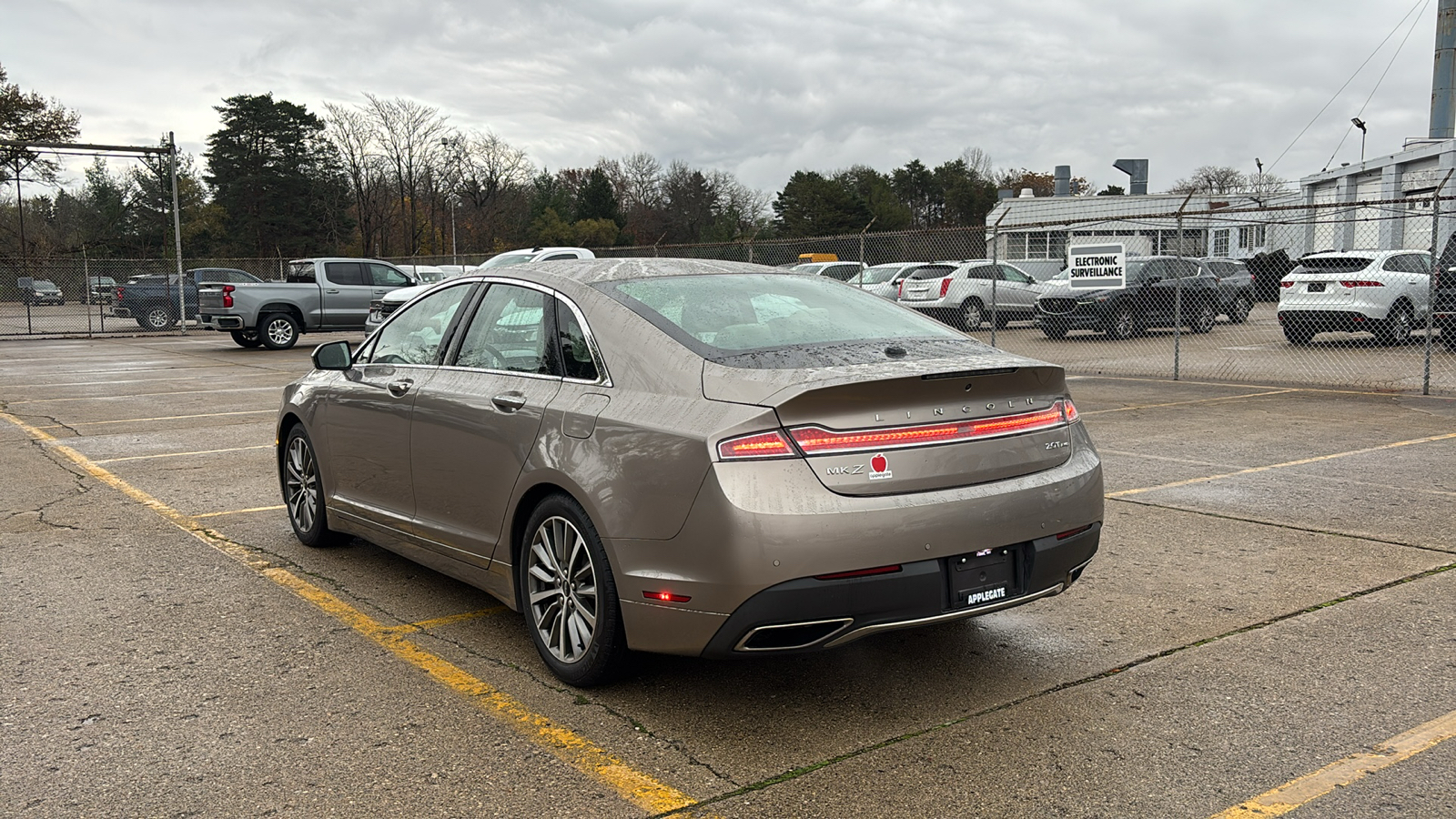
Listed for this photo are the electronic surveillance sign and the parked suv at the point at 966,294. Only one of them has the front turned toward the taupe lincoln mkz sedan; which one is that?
the electronic surveillance sign

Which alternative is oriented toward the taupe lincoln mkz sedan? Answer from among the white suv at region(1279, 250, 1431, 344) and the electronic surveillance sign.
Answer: the electronic surveillance sign

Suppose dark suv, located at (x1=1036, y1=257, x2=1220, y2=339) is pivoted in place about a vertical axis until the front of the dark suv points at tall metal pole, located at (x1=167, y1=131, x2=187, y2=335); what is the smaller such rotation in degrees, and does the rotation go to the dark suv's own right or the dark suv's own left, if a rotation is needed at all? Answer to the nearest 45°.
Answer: approximately 45° to the dark suv's own right

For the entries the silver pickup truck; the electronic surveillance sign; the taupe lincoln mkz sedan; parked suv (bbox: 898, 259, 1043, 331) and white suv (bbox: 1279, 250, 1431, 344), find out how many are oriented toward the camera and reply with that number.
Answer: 1

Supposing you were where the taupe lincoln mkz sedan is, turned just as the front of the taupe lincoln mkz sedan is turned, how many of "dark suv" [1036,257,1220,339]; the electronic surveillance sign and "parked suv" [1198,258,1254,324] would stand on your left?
0

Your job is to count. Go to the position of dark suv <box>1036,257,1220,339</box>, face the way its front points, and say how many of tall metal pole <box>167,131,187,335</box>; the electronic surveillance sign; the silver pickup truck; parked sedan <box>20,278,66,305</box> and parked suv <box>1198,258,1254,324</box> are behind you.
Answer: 1

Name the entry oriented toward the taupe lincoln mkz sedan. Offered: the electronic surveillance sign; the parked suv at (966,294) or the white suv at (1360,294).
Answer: the electronic surveillance sign

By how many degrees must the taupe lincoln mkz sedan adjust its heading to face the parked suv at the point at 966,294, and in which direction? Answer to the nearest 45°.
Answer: approximately 45° to its right

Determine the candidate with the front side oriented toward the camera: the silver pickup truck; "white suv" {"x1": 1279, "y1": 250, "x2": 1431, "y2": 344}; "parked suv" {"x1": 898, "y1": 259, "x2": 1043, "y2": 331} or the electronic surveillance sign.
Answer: the electronic surveillance sign

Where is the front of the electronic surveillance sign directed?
toward the camera

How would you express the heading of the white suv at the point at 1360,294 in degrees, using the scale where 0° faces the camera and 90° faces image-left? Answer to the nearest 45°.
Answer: approximately 225°

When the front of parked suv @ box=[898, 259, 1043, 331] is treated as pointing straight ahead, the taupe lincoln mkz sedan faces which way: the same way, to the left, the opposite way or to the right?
to the left

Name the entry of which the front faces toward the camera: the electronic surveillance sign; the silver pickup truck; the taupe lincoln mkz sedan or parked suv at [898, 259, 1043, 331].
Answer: the electronic surveillance sign

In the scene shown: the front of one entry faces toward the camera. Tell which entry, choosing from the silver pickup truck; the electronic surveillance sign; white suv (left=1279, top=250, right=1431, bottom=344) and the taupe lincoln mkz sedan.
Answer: the electronic surveillance sign

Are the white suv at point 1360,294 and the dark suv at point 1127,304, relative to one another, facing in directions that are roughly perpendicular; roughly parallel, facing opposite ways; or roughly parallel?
roughly parallel, facing opposite ways

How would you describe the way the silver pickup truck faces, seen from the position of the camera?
facing away from the viewer and to the right of the viewer

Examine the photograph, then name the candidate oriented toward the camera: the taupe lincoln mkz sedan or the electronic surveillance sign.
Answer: the electronic surveillance sign

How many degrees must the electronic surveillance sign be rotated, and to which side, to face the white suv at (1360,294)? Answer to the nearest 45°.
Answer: approximately 135° to its left

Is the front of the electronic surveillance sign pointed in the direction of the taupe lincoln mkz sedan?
yes
